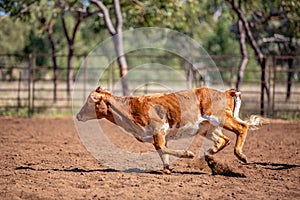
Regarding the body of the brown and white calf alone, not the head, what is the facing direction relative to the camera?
to the viewer's left
